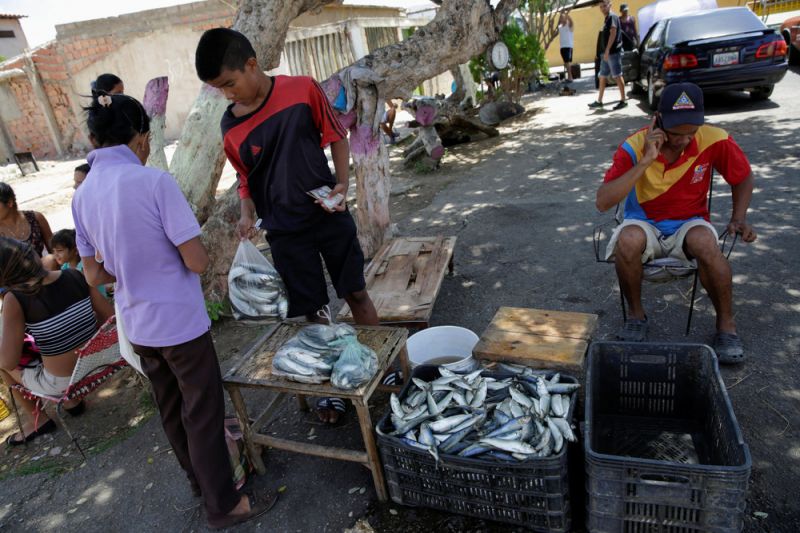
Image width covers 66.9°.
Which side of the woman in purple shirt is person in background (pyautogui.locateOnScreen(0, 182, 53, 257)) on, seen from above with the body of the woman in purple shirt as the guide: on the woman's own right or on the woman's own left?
on the woman's own left

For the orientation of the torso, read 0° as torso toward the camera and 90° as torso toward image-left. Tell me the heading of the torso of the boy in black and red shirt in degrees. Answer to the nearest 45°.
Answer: approximately 45°

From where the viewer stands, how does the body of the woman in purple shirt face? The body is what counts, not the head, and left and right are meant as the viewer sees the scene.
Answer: facing away from the viewer and to the right of the viewer

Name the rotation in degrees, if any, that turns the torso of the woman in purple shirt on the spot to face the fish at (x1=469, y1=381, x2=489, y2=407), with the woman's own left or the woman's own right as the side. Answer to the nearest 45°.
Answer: approximately 90° to the woman's own right

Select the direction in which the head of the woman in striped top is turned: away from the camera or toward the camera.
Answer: away from the camera

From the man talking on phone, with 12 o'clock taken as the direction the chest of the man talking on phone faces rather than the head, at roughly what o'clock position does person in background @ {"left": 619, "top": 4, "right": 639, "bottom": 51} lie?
The person in background is roughly at 6 o'clock from the man talking on phone.

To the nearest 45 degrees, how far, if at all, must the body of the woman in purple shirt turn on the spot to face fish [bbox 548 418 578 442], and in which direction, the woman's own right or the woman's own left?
approximately 90° to the woman's own right

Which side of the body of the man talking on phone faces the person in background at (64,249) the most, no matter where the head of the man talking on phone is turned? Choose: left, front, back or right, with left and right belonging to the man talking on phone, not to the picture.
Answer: right

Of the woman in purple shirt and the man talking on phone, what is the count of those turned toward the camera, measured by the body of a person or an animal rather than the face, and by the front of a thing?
1

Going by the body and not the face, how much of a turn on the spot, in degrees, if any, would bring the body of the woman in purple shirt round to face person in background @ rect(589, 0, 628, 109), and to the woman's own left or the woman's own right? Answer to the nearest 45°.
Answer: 0° — they already face them

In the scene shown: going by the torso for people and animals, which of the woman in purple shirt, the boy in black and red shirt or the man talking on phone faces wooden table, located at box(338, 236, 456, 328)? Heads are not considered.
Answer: the woman in purple shirt
